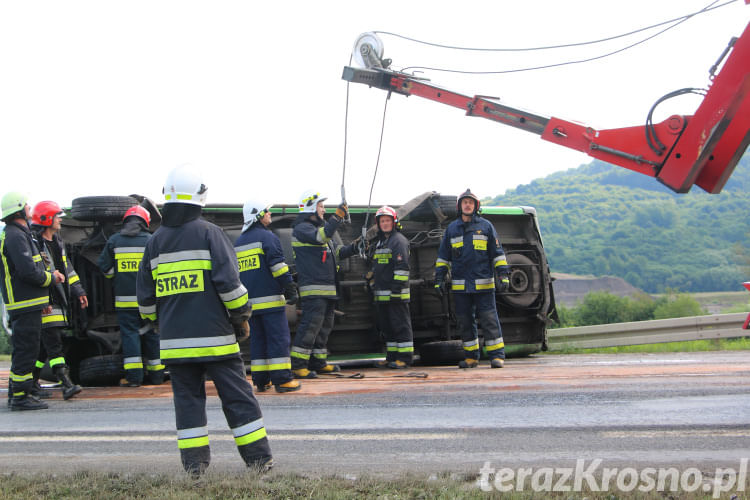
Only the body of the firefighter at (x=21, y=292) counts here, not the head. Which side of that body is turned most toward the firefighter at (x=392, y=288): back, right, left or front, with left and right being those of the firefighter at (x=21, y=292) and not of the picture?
front

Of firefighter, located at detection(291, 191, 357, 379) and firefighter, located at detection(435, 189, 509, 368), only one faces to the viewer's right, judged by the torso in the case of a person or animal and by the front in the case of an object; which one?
firefighter, located at detection(291, 191, 357, 379)

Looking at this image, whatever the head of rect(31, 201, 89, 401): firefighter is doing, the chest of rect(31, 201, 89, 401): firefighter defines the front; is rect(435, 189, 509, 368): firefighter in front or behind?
in front

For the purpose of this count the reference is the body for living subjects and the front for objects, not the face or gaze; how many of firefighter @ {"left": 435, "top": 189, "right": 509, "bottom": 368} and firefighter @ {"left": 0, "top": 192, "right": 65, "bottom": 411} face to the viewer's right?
1

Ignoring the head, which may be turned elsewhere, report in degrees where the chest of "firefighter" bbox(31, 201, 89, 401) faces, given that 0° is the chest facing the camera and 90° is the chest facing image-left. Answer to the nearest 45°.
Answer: approximately 270°

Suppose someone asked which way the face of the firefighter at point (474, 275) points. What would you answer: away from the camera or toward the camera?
toward the camera

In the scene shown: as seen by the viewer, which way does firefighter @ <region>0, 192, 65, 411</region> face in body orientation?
to the viewer's right

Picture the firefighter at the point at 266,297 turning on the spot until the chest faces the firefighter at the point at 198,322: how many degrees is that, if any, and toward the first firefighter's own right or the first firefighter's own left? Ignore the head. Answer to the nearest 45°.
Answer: approximately 135° to the first firefighter's own right

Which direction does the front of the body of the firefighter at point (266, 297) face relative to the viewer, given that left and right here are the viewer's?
facing away from the viewer and to the right of the viewer

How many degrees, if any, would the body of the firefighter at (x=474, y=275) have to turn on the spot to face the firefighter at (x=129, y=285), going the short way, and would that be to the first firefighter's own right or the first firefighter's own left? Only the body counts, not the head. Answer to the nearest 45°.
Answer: approximately 90° to the first firefighter's own right

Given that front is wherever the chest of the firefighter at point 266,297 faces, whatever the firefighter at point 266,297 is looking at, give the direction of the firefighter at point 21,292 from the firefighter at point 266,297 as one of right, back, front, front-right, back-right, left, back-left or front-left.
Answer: back-left

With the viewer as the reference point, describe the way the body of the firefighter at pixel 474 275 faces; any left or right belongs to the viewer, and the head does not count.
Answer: facing the viewer

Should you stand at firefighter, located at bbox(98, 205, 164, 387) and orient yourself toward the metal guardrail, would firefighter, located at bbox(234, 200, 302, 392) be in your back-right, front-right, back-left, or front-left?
front-right

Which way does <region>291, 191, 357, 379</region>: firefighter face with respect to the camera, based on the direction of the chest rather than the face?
to the viewer's right

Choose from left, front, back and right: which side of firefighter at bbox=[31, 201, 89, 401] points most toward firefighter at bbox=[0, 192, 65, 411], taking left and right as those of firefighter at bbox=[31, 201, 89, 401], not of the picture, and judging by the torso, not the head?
right

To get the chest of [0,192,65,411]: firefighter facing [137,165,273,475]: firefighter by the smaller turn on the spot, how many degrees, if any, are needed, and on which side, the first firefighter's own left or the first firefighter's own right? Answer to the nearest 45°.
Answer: approximately 90° to the first firefighter's own right

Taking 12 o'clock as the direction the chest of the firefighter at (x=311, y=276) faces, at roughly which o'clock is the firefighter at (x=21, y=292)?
the firefighter at (x=21, y=292) is roughly at 5 o'clock from the firefighter at (x=311, y=276).
